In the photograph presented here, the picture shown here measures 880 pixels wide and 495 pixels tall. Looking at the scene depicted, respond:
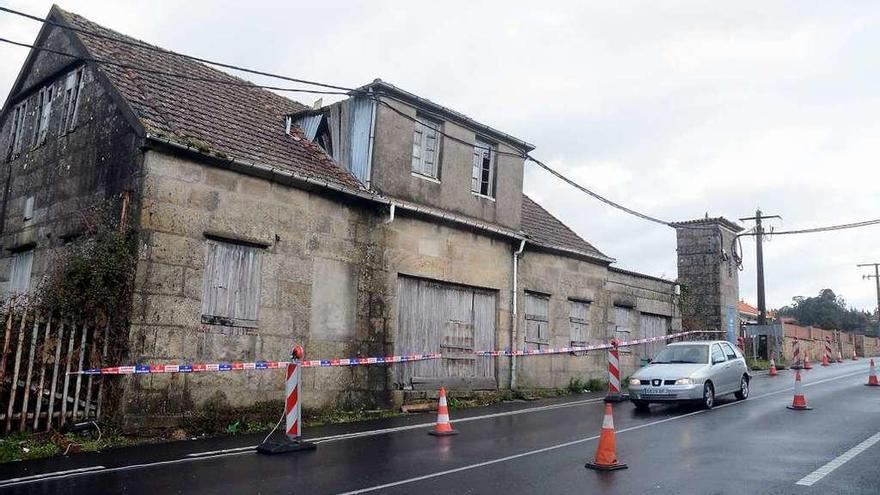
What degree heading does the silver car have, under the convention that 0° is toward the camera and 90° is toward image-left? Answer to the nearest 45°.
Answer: approximately 45°

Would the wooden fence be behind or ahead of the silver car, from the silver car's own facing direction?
ahead

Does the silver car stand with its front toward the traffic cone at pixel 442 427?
yes

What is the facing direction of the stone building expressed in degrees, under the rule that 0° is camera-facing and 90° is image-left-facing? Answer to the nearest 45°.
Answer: approximately 315°

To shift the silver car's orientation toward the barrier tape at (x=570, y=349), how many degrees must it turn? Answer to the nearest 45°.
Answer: approximately 90° to its right

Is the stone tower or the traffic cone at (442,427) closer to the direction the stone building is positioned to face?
the traffic cone

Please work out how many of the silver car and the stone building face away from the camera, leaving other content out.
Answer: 0

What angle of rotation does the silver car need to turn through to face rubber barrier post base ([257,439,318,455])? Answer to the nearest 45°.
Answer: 0° — it already faces it

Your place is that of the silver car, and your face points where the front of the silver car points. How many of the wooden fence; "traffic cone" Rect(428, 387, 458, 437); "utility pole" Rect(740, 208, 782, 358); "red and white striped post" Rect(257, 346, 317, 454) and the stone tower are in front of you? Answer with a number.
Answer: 3

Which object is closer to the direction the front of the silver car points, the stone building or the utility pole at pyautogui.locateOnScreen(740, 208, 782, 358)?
the stone building

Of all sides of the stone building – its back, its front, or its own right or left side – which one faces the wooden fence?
right

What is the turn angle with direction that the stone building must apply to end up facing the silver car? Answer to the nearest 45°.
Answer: approximately 45° to its left

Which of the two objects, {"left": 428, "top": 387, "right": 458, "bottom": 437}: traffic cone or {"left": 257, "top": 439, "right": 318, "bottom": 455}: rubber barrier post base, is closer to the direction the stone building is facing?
the traffic cone

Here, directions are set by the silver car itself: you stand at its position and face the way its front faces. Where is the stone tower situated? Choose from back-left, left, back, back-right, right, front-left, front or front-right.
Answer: back-right

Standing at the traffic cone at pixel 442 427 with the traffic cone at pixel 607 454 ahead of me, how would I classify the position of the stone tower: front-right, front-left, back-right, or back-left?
back-left

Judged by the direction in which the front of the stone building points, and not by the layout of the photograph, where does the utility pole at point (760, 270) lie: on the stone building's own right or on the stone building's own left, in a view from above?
on the stone building's own left

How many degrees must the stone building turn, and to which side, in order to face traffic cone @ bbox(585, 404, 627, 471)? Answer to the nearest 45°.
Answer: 0° — it already faces it

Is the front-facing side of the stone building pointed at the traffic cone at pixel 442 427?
yes
